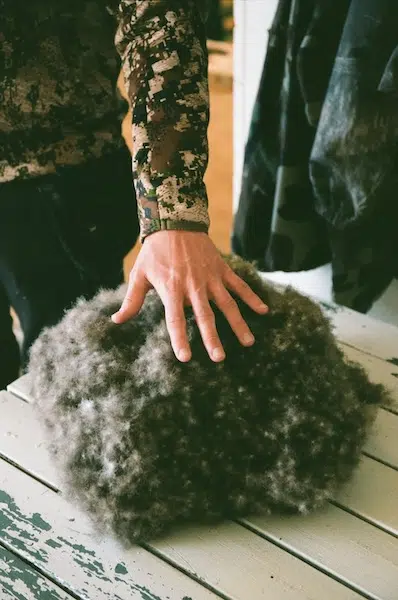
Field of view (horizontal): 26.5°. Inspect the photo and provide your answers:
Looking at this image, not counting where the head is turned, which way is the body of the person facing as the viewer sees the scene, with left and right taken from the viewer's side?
facing the viewer

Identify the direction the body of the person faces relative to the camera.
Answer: toward the camera
